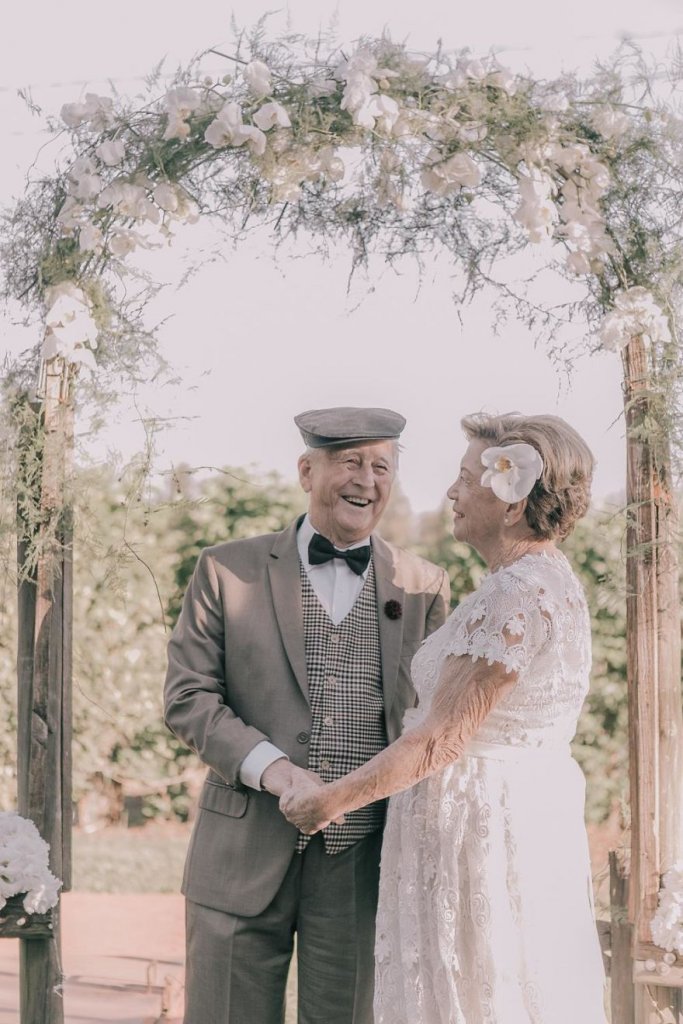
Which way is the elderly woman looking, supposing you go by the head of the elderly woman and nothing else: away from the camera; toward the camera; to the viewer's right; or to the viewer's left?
to the viewer's left

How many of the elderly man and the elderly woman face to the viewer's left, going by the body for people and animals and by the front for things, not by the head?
1

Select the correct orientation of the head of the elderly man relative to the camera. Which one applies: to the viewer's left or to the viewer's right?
to the viewer's right

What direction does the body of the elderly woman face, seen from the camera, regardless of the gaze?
to the viewer's left

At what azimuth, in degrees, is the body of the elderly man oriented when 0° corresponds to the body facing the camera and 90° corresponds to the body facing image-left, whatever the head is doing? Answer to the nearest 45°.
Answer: approximately 315°
